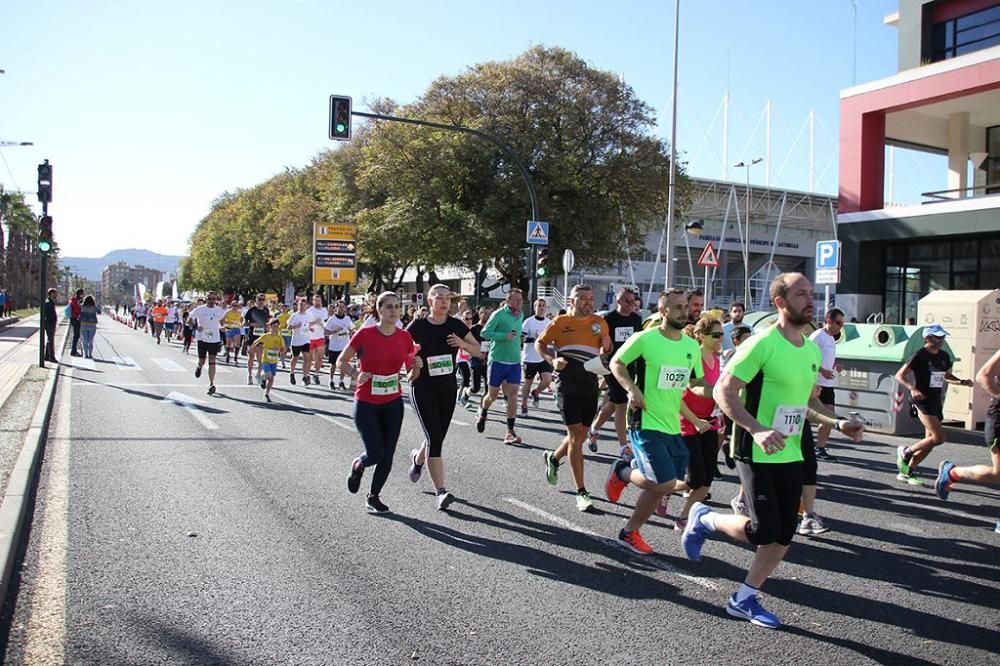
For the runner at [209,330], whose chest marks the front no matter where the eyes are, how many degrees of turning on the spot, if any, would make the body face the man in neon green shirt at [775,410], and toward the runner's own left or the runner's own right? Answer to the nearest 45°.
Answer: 0° — they already face them

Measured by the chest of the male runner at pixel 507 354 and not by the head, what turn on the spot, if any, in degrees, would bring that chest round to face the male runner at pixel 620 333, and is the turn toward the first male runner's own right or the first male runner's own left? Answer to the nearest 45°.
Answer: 0° — they already face them

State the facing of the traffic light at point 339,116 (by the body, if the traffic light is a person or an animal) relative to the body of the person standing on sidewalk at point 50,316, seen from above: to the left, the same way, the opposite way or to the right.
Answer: to the right

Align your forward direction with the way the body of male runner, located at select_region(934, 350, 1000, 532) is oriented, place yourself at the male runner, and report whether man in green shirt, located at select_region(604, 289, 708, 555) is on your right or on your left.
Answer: on your right

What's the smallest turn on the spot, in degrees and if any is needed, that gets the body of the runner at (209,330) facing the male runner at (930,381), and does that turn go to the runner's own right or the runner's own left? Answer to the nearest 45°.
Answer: approximately 45° to the runner's own left

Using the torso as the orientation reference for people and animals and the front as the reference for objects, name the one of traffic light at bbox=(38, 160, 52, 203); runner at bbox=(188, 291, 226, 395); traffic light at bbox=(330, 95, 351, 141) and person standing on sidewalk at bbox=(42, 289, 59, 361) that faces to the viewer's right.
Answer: the person standing on sidewalk

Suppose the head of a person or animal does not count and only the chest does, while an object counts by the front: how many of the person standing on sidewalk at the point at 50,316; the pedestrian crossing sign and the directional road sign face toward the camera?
2

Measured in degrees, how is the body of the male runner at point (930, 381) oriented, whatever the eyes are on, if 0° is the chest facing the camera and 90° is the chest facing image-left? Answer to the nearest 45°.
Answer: approximately 315°

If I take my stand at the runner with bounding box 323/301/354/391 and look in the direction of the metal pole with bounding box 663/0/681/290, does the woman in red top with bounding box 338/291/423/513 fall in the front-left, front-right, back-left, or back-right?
back-right

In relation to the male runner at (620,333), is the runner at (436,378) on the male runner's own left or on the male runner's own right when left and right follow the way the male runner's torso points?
on the male runner's own right
